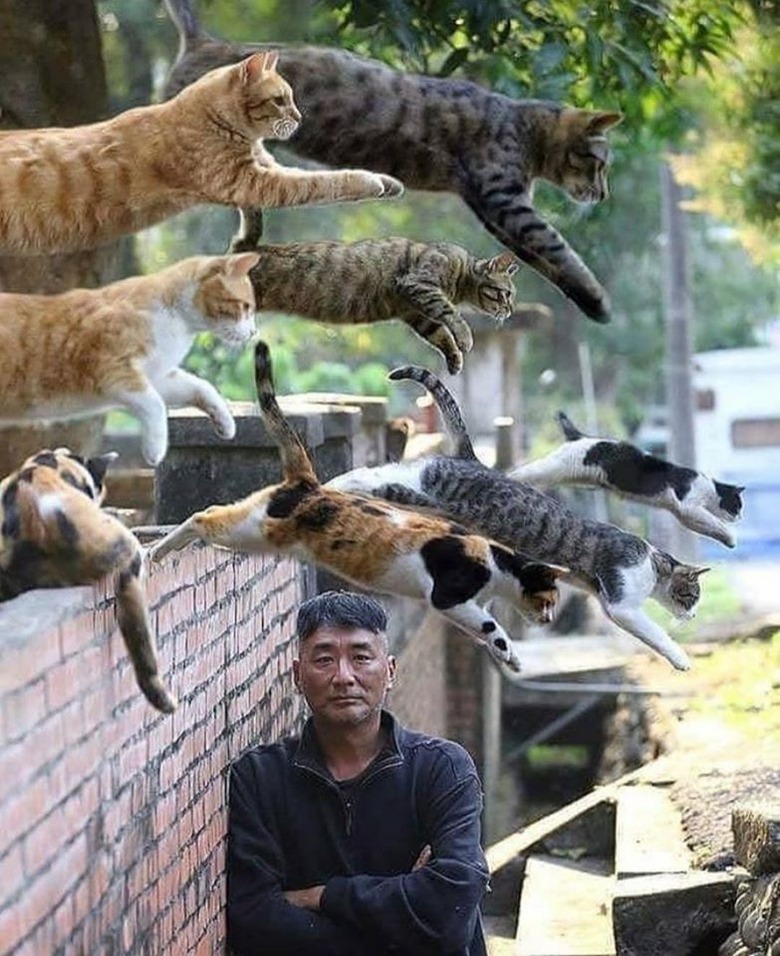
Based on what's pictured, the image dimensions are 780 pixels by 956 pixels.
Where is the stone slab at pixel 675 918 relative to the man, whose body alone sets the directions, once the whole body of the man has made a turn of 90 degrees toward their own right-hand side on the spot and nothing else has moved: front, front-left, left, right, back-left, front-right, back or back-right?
back-right

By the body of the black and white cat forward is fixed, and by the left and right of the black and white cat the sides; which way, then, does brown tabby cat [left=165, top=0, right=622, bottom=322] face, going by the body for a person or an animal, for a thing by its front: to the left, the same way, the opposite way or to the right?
the same way

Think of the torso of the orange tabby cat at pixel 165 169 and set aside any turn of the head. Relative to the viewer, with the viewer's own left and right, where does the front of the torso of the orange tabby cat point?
facing to the right of the viewer

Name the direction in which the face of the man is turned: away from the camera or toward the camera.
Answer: toward the camera

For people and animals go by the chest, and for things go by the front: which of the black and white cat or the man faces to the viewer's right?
the black and white cat

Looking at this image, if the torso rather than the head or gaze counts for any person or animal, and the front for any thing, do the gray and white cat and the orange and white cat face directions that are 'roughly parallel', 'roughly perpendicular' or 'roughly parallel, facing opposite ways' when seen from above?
roughly parallel

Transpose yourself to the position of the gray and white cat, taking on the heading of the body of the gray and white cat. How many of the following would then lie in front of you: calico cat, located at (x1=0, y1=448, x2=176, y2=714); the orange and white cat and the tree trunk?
0

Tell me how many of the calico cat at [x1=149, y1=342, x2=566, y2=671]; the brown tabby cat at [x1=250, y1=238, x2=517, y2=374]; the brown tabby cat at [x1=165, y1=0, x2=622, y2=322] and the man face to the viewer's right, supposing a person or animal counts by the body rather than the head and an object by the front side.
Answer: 3

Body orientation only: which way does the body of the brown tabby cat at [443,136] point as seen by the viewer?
to the viewer's right

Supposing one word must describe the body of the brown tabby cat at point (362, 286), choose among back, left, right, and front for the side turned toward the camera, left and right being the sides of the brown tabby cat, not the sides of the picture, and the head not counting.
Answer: right

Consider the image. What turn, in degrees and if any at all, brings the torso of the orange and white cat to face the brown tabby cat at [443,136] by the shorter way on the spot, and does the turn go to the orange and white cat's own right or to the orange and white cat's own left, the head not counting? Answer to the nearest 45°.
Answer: approximately 45° to the orange and white cat's own left

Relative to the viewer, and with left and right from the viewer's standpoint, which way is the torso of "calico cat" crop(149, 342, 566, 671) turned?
facing to the right of the viewer

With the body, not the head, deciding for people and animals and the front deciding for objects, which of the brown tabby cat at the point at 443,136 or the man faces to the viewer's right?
the brown tabby cat

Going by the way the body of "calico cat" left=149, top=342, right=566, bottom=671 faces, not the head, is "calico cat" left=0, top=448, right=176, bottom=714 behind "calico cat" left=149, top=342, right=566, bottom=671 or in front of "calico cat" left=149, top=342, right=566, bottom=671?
behind

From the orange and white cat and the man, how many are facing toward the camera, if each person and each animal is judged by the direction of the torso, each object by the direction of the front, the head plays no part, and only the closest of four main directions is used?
1
